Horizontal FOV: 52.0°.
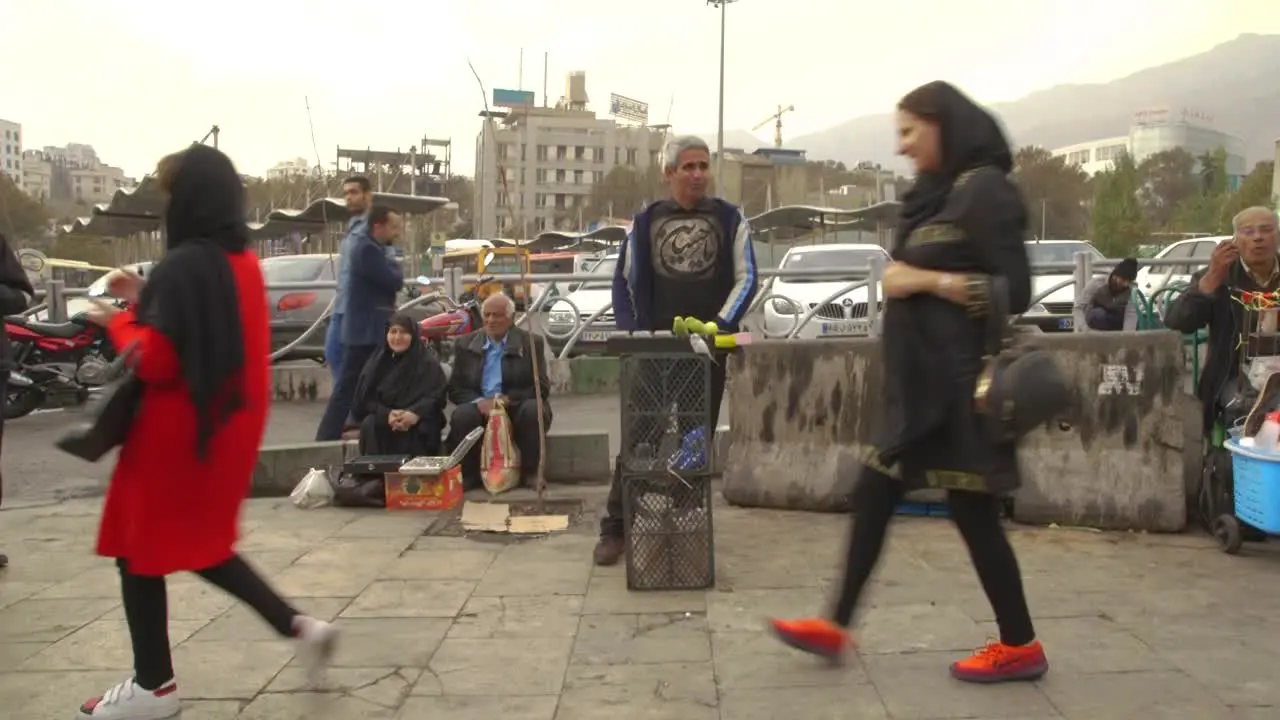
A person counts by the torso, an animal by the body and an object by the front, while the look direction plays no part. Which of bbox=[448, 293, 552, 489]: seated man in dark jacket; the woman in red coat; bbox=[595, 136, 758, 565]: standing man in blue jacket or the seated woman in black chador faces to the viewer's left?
the woman in red coat

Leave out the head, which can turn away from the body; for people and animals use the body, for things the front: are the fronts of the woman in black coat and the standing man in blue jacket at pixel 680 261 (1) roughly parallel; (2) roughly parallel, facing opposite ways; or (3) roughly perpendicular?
roughly perpendicular

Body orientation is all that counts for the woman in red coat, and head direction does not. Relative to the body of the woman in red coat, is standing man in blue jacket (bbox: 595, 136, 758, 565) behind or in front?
behind

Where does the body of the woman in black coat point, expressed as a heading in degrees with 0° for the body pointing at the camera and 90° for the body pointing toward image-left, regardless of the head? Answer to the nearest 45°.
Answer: approximately 90°

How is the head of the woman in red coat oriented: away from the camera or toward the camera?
away from the camera

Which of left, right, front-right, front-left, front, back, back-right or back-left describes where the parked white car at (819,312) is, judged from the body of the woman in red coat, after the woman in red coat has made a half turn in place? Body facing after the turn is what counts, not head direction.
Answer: front-left

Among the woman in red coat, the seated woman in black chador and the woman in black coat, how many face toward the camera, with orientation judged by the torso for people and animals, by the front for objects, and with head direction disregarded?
1

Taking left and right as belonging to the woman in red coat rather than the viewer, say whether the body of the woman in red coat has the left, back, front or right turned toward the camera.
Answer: left

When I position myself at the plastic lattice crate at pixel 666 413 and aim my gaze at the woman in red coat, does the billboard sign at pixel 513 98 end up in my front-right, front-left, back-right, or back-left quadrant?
back-right
